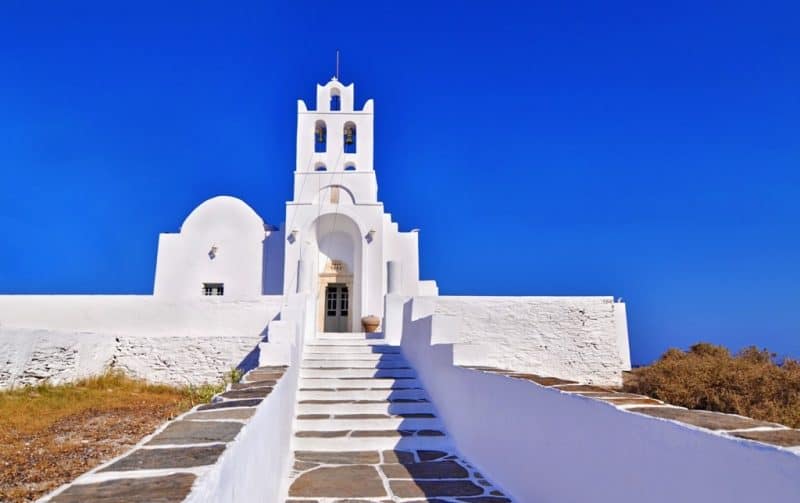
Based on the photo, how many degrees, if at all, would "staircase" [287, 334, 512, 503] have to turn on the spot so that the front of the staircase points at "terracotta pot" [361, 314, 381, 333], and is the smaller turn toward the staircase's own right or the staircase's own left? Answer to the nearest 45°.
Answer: approximately 180°

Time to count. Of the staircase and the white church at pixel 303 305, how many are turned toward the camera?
2

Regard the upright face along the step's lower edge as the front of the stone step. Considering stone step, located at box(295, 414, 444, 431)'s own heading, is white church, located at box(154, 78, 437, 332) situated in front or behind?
behind

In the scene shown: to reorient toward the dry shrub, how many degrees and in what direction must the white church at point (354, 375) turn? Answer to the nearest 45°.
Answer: approximately 90° to its left

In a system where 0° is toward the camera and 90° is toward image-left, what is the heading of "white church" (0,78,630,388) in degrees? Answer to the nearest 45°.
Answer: approximately 0°

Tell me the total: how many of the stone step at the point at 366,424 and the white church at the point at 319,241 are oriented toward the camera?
2

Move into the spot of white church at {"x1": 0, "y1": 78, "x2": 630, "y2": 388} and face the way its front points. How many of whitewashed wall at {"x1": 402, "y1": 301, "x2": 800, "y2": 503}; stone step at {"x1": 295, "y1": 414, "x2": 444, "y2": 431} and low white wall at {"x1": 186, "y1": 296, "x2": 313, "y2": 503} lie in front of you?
3

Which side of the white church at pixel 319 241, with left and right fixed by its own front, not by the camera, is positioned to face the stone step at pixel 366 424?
front

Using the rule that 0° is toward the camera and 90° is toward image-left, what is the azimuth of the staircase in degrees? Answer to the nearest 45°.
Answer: approximately 0°

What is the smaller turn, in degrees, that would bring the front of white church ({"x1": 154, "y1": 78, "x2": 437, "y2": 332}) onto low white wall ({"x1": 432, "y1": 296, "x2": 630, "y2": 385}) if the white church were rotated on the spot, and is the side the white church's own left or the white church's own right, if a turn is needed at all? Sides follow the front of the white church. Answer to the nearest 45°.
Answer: approximately 45° to the white church's own left

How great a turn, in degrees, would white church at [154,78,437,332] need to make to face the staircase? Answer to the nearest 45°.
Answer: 0° — it already faces it
